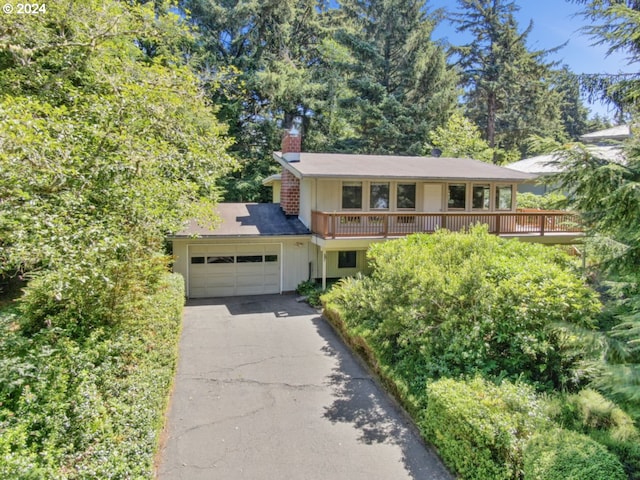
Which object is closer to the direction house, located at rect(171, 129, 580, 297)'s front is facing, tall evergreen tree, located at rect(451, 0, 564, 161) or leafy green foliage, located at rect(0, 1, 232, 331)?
the leafy green foliage

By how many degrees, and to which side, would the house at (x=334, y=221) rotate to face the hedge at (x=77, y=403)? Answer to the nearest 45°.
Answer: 0° — it already faces it

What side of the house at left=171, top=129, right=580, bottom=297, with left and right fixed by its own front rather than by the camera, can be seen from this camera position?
front

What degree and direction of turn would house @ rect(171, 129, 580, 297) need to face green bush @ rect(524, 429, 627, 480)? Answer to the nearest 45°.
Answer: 0° — it already faces it

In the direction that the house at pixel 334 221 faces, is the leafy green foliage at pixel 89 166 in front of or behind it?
in front

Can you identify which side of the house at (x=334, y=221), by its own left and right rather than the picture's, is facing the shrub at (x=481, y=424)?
front

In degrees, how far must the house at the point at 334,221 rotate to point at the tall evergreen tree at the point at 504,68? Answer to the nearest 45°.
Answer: approximately 135° to its left

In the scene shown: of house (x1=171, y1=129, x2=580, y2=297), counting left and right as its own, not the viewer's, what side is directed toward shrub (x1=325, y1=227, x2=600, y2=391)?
front

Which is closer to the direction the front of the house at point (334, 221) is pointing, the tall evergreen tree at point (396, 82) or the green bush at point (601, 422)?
the green bush

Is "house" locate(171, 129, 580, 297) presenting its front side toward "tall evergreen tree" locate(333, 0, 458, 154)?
no
